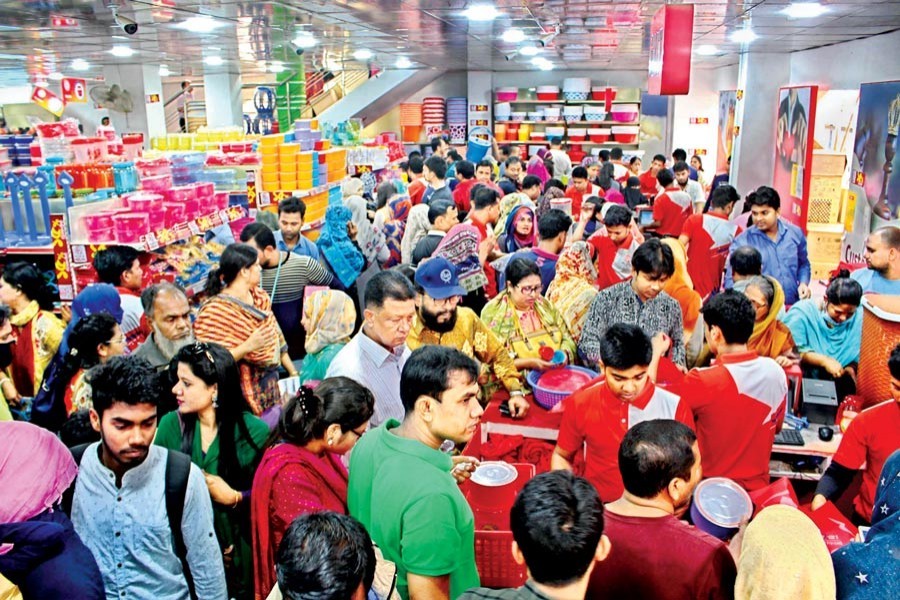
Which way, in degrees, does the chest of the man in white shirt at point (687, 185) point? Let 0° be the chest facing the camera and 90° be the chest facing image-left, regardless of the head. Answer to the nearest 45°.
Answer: approximately 45°

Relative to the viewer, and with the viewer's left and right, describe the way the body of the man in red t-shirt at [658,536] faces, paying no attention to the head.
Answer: facing away from the viewer and to the right of the viewer

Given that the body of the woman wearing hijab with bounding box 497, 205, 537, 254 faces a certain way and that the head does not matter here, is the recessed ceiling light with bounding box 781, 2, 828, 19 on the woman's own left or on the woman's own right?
on the woman's own left

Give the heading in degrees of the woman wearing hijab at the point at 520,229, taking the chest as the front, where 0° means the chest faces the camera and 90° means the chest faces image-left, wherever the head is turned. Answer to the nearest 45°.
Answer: approximately 315°

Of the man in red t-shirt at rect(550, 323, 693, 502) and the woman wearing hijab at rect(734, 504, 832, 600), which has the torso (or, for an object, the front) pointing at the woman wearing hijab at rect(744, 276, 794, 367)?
the woman wearing hijab at rect(734, 504, 832, 600)

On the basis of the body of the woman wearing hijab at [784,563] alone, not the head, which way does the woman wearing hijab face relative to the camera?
away from the camera

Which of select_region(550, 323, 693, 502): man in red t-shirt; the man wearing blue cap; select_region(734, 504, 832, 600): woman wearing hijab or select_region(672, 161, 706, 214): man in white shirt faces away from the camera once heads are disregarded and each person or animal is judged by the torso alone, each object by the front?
the woman wearing hijab

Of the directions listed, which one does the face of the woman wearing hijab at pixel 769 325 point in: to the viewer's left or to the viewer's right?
to the viewer's left

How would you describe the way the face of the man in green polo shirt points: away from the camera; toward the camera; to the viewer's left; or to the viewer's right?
to the viewer's right

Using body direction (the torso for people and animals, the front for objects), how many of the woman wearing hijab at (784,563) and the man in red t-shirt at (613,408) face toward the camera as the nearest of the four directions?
1
